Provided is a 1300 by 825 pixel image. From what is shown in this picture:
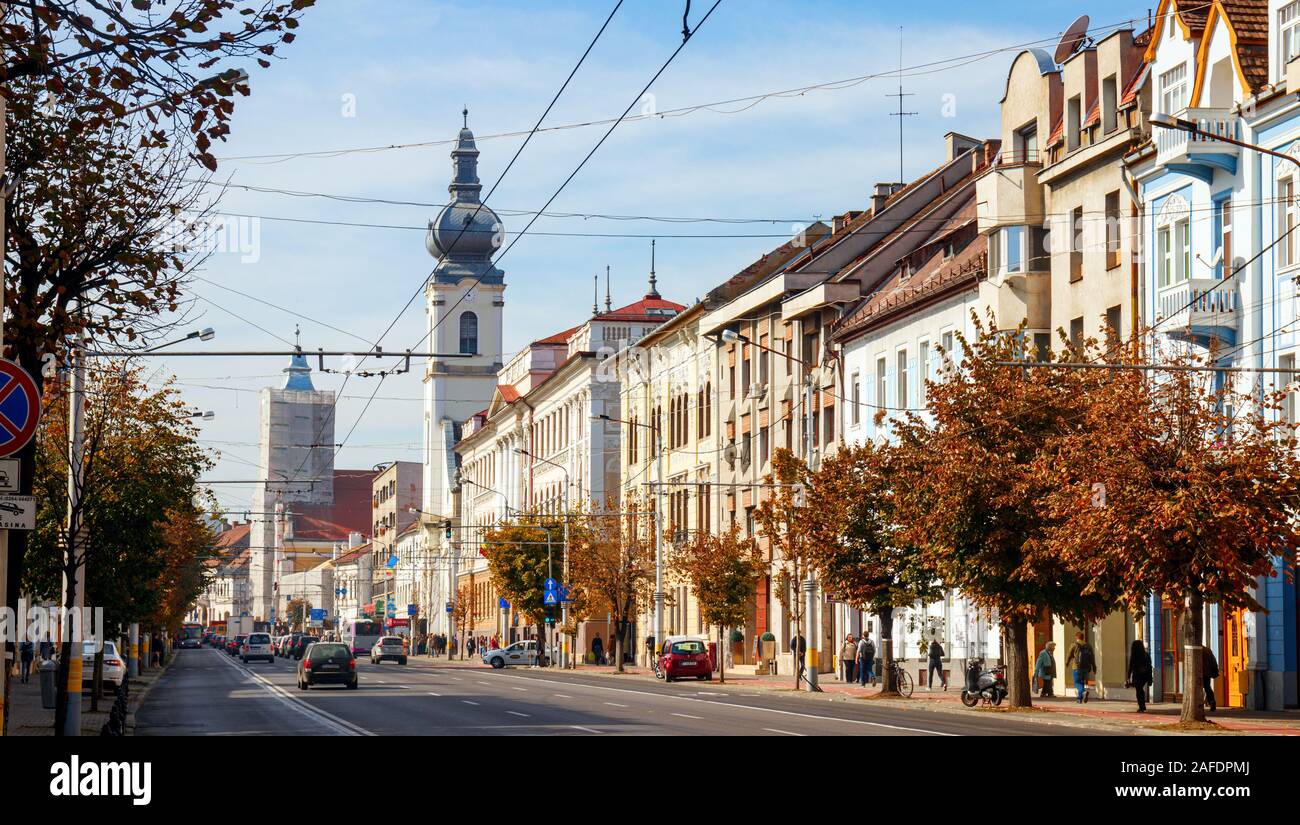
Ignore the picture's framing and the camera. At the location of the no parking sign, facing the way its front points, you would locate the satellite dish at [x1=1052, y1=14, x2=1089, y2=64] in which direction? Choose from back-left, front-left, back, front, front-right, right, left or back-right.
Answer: back-left

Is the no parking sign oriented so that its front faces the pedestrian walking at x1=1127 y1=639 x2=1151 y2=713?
no

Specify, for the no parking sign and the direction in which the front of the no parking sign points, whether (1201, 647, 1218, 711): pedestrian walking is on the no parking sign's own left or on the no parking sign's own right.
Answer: on the no parking sign's own left

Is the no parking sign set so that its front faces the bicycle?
no

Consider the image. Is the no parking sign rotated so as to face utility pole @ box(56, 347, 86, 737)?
no

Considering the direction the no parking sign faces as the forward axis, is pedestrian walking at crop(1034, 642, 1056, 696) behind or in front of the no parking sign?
behind

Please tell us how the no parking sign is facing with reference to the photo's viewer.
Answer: facing the viewer

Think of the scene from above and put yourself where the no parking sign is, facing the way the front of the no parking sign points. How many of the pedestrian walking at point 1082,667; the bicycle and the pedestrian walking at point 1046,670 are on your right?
0

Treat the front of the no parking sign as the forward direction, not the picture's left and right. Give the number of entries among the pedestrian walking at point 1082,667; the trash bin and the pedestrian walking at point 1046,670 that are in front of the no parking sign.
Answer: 0

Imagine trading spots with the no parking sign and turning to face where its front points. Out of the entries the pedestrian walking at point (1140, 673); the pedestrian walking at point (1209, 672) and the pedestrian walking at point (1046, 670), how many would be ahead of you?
0

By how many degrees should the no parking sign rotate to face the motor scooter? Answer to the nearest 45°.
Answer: approximately 135° to its left
